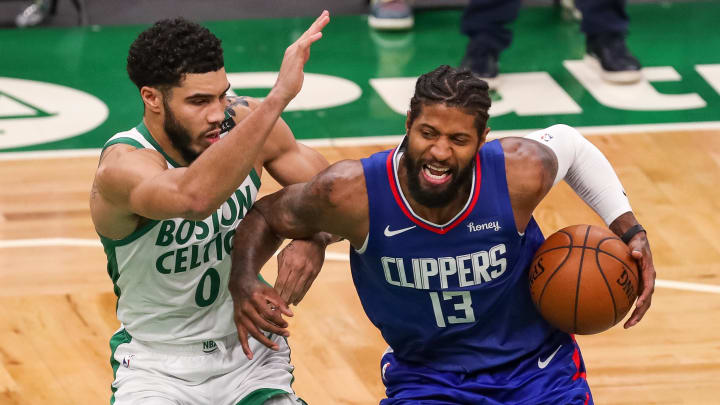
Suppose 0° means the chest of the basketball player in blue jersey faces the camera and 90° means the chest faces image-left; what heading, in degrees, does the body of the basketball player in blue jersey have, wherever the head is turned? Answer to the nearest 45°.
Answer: approximately 0°

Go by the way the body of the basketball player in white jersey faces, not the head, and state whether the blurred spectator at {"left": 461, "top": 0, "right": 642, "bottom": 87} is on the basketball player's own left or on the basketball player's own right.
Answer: on the basketball player's own left

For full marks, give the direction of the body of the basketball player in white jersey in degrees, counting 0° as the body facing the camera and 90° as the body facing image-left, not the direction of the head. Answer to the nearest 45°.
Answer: approximately 315°

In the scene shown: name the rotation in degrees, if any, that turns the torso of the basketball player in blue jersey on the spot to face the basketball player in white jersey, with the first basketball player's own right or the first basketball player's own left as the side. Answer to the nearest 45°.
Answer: approximately 90° to the first basketball player's own right

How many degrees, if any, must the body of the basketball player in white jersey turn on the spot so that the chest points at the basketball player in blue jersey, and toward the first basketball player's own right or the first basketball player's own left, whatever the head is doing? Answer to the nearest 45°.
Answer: approximately 45° to the first basketball player's own left

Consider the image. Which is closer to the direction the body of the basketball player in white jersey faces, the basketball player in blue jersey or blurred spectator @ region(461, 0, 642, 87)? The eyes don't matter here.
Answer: the basketball player in blue jersey

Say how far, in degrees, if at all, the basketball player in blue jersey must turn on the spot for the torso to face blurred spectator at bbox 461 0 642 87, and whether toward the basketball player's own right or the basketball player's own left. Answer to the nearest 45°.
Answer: approximately 180°

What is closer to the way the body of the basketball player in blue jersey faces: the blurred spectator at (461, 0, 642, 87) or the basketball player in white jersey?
the basketball player in white jersey
